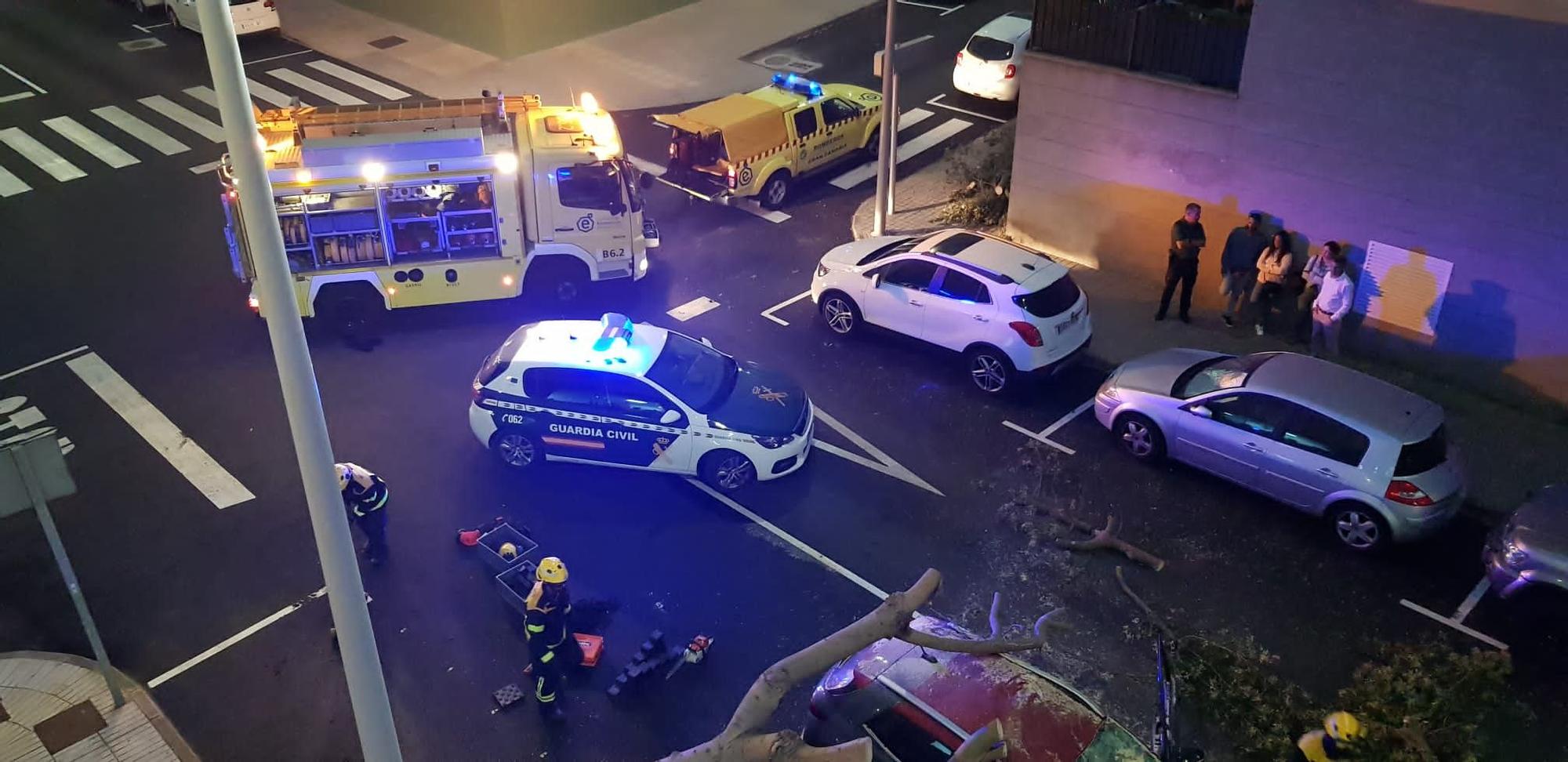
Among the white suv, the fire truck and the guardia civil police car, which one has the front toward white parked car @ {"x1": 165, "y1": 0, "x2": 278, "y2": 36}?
the white suv

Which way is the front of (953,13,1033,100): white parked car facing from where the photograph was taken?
facing away from the viewer and to the right of the viewer

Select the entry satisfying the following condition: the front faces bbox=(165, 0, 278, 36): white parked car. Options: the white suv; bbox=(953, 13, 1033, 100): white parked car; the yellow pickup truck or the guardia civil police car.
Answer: the white suv

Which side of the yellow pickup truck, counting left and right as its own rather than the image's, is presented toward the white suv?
right

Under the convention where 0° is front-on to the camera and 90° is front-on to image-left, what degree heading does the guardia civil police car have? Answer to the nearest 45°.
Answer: approximately 315°

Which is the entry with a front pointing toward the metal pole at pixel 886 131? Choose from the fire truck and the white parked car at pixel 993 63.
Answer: the fire truck

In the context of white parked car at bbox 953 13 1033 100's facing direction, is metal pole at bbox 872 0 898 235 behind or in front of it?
behind

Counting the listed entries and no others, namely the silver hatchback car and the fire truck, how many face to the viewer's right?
1

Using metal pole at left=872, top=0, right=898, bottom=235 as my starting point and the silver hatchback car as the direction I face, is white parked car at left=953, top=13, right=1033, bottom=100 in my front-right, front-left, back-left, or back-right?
back-left

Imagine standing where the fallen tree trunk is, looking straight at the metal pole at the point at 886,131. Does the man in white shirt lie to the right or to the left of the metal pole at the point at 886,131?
right

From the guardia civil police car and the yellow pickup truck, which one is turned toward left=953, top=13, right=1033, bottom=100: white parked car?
the yellow pickup truck

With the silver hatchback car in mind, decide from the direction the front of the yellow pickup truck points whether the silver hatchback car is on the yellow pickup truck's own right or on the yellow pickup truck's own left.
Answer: on the yellow pickup truck's own right

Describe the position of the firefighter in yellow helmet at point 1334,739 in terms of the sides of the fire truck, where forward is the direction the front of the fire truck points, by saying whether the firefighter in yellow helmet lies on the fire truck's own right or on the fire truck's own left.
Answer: on the fire truck's own right

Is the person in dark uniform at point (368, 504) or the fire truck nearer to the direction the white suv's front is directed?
the fire truck

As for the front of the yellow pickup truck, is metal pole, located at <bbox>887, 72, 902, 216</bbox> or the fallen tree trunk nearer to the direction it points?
the metal pole

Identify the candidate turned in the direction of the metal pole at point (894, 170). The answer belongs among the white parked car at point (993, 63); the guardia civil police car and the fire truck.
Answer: the fire truck

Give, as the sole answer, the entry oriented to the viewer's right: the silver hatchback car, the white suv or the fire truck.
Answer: the fire truck

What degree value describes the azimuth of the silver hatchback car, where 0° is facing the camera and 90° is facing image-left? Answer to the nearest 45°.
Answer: approximately 135°

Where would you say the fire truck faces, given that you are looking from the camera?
facing to the right of the viewer
